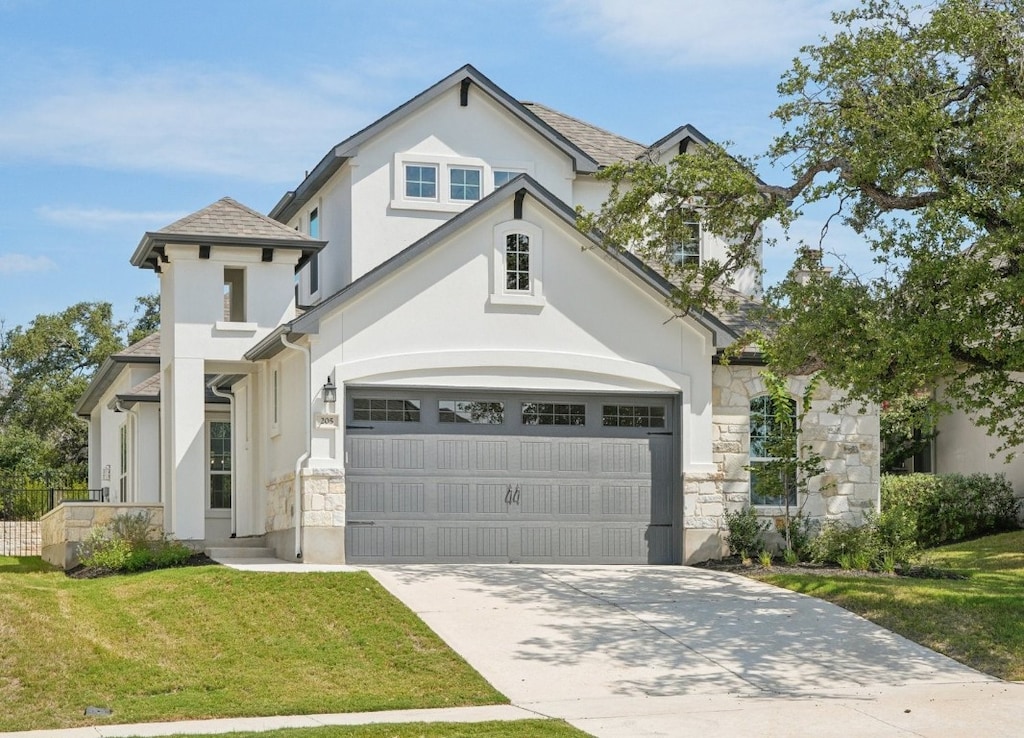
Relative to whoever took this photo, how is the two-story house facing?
facing the viewer

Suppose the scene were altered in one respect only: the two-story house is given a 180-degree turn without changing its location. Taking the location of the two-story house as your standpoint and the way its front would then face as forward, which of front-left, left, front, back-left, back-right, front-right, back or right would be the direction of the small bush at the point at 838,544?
right

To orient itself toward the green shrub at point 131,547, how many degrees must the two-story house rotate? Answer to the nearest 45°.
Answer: approximately 90° to its right

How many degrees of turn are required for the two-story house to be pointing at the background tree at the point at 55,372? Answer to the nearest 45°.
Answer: approximately 135° to its right

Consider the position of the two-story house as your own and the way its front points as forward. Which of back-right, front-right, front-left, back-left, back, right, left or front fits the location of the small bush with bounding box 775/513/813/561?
left

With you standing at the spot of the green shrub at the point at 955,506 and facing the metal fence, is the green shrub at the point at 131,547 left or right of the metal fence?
left

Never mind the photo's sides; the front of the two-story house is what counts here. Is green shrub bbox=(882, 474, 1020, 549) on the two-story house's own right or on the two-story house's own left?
on the two-story house's own left

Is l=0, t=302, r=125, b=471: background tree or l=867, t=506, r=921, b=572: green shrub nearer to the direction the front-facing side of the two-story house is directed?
the green shrub

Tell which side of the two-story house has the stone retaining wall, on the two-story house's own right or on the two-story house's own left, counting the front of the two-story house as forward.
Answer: on the two-story house's own right

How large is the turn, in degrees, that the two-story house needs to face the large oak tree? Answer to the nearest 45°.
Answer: approximately 45° to its left

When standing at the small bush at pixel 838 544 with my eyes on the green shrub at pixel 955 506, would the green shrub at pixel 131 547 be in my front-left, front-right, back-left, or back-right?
back-left
